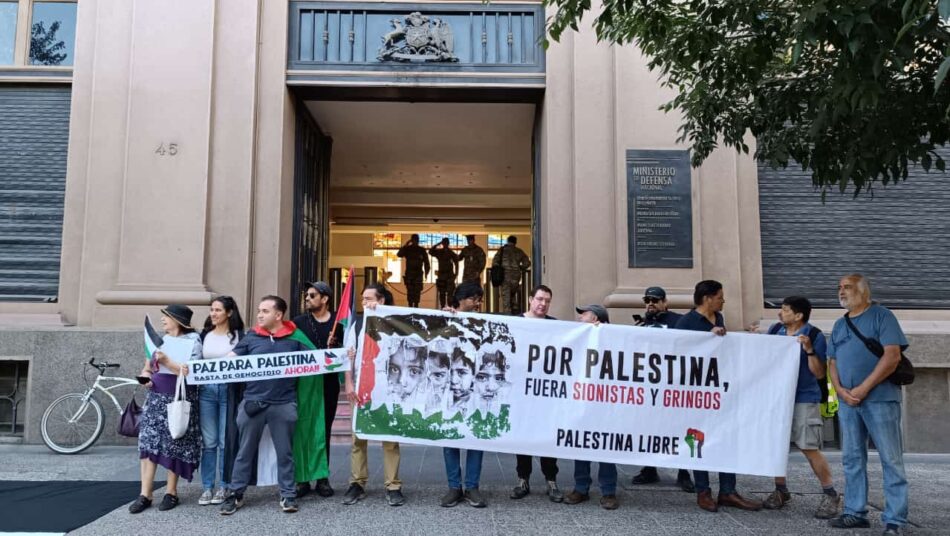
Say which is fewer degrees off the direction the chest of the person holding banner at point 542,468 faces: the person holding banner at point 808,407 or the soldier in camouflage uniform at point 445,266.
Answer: the person holding banner

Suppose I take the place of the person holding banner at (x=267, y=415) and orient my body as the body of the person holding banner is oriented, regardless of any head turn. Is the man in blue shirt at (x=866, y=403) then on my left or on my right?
on my left

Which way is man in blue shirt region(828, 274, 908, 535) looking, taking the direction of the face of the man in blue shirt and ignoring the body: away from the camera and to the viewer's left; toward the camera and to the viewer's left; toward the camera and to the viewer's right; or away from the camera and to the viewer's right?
toward the camera and to the viewer's left

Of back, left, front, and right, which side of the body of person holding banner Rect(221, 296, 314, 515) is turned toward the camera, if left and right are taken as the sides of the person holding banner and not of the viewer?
front

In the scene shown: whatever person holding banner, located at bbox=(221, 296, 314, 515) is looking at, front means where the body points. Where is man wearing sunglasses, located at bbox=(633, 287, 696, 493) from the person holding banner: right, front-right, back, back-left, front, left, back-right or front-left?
left

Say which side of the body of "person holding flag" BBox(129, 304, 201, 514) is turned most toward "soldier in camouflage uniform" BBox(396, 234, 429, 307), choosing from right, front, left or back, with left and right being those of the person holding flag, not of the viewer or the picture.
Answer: back

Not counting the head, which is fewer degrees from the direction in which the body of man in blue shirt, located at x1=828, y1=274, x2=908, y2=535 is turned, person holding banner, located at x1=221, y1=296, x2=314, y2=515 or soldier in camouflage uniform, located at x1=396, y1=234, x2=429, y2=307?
the person holding banner

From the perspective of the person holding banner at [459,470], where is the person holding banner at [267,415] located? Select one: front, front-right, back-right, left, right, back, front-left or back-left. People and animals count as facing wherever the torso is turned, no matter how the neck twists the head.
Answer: right

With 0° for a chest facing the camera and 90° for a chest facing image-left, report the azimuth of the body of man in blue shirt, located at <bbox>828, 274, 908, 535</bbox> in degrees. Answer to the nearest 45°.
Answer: approximately 45°

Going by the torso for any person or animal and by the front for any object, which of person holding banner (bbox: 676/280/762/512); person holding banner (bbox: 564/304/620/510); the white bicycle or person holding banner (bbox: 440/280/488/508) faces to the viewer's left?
the white bicycle

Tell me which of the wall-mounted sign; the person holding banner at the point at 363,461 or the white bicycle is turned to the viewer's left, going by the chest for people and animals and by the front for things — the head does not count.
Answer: the white bicycle

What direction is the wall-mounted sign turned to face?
toward the camera

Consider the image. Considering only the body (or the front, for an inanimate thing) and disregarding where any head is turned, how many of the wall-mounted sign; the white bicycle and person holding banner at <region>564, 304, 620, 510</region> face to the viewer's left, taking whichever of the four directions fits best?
1

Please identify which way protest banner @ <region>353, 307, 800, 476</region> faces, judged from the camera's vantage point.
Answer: facing the viewer

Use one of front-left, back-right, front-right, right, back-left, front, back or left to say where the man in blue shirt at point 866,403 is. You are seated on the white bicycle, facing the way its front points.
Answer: back-left
